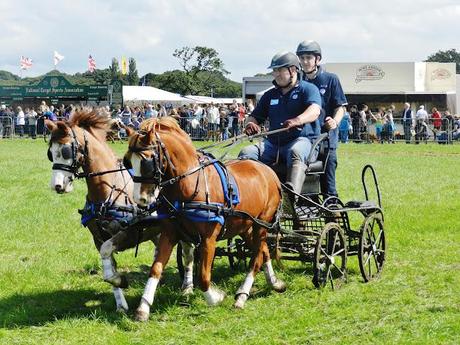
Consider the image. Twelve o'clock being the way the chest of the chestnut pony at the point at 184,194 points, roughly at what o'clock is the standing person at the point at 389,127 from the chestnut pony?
The standing person is roughly at 5 o'clock from the chestnut pony.

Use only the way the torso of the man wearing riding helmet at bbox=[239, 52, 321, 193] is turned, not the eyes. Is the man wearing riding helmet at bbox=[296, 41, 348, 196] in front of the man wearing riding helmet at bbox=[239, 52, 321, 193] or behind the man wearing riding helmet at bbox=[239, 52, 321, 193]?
behind

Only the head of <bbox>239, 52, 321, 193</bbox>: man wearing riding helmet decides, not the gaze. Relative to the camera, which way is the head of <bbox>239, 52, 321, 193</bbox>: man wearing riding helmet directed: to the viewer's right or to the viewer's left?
to the viewer's left

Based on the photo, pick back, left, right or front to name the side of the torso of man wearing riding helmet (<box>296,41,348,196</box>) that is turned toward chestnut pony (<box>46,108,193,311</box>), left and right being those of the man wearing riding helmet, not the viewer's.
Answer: front

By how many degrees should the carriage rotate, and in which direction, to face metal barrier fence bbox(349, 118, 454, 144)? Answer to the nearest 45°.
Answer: approximately 135° to its right

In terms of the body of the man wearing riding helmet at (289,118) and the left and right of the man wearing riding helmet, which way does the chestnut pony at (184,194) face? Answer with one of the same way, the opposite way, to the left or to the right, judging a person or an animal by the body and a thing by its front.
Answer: the same way

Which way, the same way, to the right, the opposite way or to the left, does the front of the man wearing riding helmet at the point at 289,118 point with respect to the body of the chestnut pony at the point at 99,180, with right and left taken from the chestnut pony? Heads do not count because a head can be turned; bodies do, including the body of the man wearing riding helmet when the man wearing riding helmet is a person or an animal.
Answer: the same way

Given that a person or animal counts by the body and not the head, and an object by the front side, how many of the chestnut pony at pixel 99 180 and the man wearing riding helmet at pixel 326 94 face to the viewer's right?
0

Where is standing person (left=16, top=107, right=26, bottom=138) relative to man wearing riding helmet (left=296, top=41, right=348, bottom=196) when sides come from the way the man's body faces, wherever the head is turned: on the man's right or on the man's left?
on the man's right

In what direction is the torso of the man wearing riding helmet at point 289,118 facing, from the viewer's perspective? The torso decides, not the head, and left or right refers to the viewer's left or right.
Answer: facing the viewer and to the left of the viewer

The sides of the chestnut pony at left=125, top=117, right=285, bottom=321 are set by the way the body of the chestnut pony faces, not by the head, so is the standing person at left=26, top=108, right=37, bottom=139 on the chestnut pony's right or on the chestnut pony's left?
on the chestnut pony's right

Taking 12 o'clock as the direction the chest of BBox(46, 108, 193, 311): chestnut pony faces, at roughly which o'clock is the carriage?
The carriage is roughly at 7 o'clock from the chestnut pony.

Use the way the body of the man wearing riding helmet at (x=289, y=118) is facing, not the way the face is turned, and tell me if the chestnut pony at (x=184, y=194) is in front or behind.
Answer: in front

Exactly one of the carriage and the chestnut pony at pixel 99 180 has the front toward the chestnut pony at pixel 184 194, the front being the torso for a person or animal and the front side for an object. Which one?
the carriage

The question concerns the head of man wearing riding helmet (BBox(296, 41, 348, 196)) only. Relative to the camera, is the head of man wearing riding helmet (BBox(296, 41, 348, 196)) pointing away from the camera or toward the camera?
toward the camera

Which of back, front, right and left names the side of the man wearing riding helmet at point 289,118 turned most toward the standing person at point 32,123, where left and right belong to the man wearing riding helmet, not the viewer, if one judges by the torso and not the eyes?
right

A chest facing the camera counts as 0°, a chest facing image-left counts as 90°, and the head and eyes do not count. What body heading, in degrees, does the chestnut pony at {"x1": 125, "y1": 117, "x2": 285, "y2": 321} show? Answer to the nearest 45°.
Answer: approximately 45°

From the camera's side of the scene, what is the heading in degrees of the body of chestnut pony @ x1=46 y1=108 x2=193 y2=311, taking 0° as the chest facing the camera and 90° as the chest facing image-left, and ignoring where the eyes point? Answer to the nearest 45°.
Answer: approximately 45°
